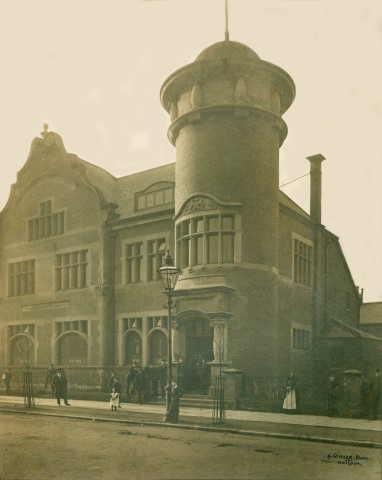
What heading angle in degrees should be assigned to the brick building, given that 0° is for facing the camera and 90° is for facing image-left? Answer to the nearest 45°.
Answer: approximately 45°

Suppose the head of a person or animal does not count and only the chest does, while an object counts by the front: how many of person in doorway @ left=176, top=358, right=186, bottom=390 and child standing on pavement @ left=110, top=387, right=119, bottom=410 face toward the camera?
2

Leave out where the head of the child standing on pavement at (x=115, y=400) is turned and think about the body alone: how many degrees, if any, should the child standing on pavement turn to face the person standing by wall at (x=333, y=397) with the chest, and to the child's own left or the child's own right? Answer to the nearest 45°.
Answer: approximately 45° to the child's own left

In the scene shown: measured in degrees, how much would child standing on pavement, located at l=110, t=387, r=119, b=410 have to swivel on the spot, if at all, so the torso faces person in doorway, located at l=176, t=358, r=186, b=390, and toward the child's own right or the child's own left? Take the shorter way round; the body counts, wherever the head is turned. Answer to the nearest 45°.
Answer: approximately 135° to the child's own left

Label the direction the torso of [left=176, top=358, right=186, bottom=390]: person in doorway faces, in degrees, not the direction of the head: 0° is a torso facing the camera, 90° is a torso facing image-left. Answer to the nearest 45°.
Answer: approximately 0°
